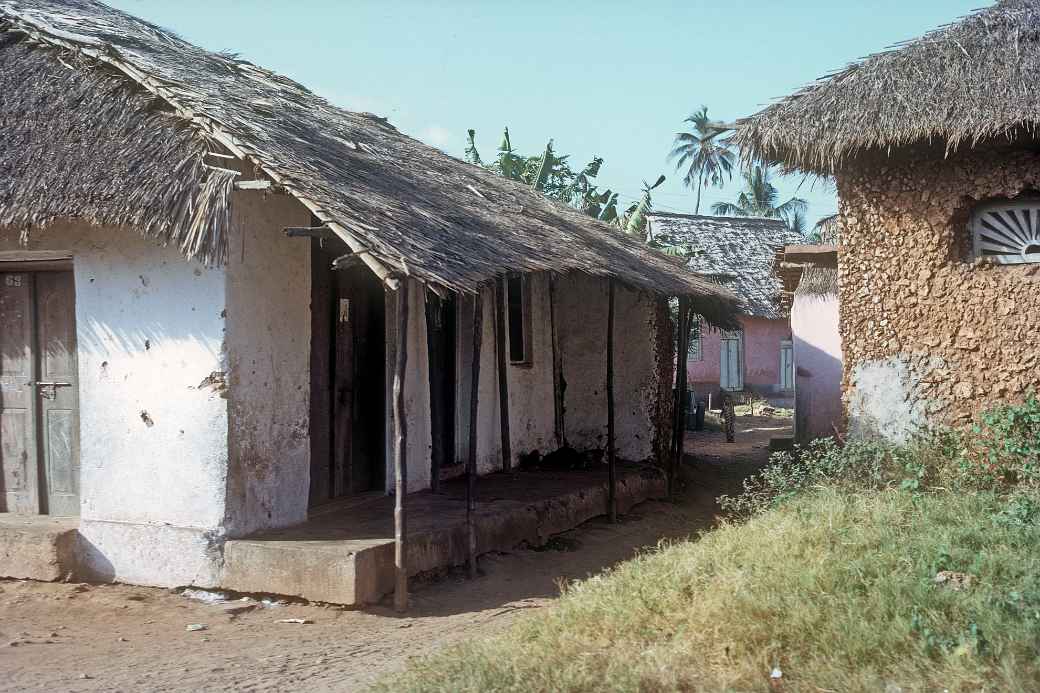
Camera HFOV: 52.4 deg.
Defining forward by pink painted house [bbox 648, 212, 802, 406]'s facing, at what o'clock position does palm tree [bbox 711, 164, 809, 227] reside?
The palm tree is roughly at 6 o'clock from the pink painted house.

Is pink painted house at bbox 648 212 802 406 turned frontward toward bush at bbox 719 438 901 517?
yes

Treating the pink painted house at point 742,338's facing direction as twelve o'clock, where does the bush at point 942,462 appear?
The bush is roughly at 12 o'clock from the pink painted house.

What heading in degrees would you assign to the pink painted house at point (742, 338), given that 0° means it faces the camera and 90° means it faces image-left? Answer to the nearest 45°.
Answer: approximately 0°

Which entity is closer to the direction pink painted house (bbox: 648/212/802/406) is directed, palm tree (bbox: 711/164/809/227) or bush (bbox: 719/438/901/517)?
the bush
